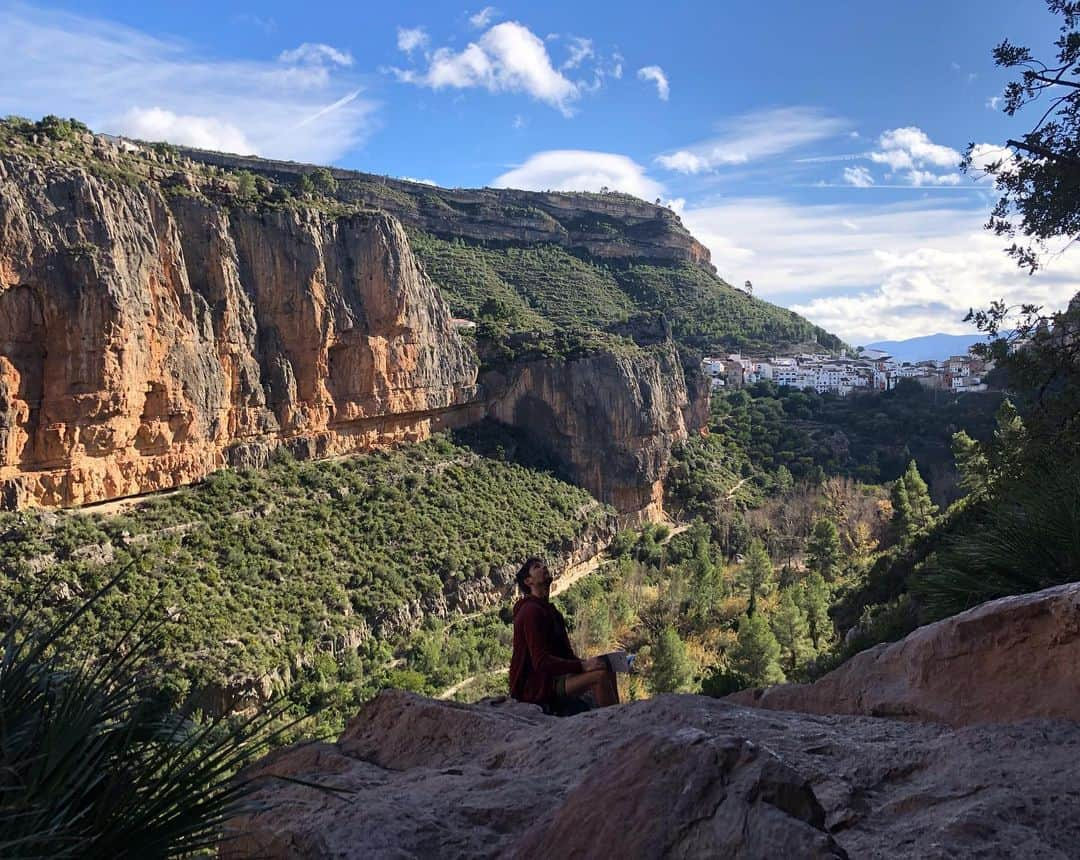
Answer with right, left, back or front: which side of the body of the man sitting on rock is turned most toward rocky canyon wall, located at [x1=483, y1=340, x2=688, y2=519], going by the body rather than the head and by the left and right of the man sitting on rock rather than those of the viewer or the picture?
left

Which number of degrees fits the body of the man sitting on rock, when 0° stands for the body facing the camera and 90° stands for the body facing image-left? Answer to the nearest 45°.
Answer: approximately 270°

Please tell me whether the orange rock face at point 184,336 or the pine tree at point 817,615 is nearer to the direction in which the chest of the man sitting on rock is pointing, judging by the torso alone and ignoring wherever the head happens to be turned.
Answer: the pine tree

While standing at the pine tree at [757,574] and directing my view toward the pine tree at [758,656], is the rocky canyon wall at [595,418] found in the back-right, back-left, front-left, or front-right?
back-right

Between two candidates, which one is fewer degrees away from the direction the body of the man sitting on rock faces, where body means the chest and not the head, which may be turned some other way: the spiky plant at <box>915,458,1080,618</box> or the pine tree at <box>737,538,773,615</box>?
the spiky plant

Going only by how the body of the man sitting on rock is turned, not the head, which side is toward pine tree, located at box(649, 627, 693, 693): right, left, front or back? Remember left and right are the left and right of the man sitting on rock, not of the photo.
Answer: left

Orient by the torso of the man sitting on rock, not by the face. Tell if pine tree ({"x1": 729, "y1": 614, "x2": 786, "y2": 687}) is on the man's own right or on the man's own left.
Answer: on the man's own left

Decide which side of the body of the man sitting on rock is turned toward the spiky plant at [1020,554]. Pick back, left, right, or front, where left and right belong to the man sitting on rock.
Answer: front

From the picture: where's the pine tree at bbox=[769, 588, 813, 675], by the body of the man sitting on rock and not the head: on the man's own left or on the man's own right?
on the man's own left
